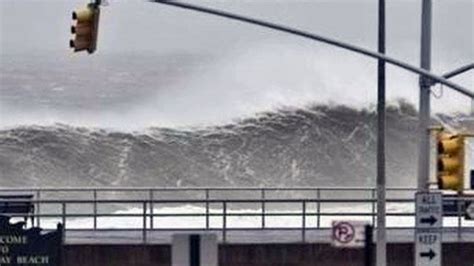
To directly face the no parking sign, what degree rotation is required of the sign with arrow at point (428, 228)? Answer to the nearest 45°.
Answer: approximately 135° to its right

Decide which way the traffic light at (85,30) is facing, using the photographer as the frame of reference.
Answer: facing to the left of the viewer

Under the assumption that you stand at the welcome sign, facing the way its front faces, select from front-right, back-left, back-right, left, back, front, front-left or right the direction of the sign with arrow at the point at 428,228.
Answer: left

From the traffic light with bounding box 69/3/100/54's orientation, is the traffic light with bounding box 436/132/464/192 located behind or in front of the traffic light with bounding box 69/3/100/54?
behind

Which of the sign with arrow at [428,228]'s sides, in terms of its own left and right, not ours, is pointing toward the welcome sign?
right

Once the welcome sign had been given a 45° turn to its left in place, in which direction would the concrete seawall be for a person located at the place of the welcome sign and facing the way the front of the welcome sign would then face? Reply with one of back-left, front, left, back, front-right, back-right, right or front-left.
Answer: left

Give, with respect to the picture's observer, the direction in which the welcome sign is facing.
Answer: facing the viewer
